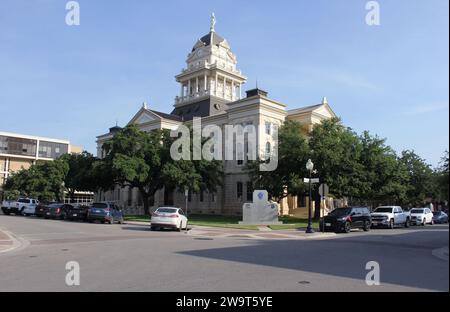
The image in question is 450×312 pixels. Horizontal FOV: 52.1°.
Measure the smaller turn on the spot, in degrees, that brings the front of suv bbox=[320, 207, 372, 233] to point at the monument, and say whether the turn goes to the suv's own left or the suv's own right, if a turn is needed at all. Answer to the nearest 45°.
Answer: approximately 90° to the suv's own right

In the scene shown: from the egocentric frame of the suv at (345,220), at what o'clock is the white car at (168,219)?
The white car is roughly at 1 o'clock from the suv.

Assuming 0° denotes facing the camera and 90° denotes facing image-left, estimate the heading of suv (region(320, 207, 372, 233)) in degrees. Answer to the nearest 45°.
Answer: approximately 45°

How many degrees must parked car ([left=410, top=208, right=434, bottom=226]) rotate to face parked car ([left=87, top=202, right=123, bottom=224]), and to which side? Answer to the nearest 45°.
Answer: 0° — it already faces it

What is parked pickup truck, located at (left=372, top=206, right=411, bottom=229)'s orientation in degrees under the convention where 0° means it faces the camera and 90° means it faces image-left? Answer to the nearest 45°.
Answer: approximately 45°

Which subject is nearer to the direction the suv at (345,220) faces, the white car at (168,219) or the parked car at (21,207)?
the white car
